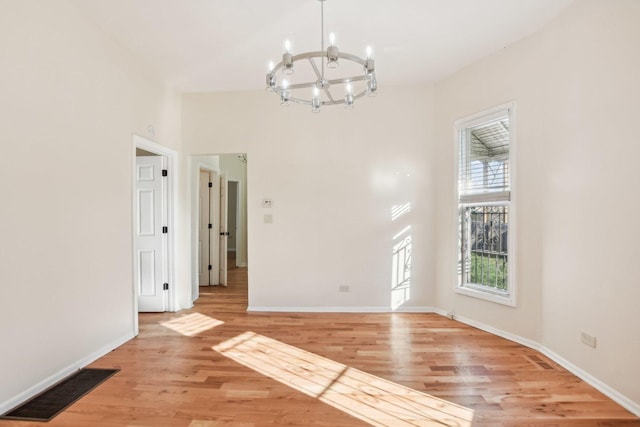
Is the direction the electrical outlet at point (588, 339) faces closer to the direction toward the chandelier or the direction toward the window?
the chandelier

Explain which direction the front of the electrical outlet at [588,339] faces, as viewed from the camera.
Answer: facing the viewer and to the left of the viewer

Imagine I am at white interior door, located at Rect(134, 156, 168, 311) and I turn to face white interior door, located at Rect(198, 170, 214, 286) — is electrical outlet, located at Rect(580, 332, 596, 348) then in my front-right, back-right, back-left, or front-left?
back-right

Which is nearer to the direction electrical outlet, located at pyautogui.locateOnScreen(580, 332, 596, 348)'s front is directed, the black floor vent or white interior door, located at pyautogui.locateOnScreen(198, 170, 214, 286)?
the black floor vent

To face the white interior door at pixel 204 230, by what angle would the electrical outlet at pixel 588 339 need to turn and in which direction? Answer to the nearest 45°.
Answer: approximately 45° to its right

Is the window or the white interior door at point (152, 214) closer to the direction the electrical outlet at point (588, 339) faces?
the white interior door

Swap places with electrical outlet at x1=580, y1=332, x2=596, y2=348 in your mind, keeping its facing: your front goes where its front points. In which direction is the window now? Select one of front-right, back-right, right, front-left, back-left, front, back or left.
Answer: right

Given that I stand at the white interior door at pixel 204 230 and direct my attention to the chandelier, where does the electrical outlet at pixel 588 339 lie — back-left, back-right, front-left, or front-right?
front-left

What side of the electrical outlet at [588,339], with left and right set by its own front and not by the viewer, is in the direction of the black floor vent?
front

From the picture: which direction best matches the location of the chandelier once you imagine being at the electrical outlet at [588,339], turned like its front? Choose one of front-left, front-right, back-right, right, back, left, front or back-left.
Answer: front

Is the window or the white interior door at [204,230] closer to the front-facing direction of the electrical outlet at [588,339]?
the white interior door
